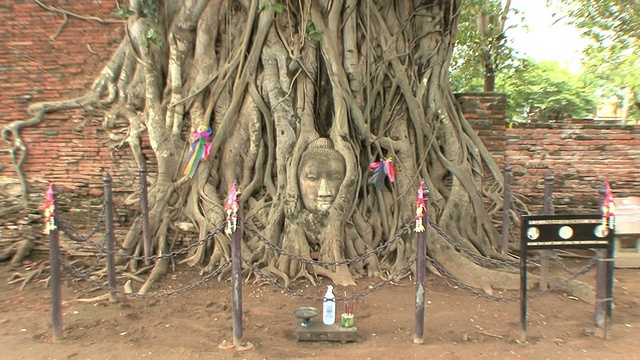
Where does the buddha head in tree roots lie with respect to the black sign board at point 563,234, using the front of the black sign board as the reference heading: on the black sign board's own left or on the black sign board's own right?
on the black sign board's own right

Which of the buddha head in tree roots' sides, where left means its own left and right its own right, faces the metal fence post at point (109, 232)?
right

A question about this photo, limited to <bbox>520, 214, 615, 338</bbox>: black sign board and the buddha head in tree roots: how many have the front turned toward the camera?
2

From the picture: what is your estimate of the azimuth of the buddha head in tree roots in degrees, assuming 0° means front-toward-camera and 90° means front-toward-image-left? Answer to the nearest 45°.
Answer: approximately 0°

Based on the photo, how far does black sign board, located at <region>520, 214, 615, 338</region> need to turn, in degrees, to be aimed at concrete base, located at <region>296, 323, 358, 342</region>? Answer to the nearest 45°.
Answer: approximately 45° to its right
